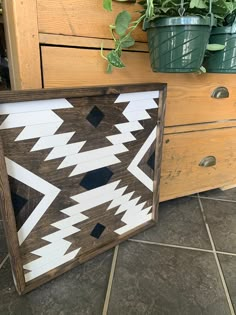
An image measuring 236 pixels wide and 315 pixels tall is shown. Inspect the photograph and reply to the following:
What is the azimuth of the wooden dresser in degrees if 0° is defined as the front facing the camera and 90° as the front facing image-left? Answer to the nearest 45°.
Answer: approximately 315°

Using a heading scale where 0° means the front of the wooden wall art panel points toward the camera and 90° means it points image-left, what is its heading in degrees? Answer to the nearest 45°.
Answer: approximately 315°
